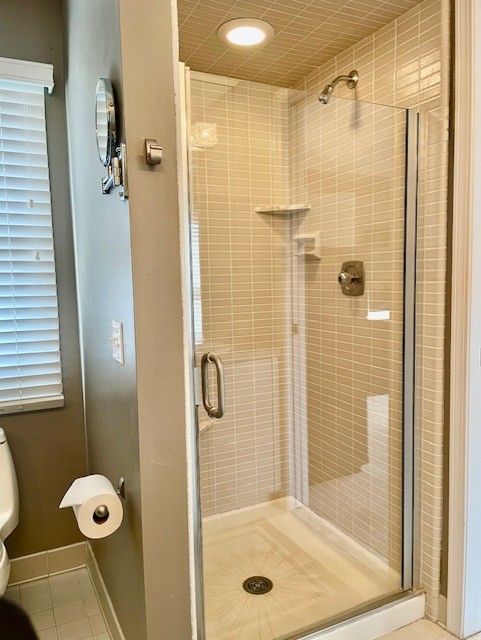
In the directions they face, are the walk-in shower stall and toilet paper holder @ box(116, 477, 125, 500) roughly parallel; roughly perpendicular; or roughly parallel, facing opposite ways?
roughly perpendicular

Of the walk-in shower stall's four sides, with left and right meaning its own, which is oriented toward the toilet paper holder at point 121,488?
right

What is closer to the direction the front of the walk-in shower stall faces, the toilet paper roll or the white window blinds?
the toilet paper roll

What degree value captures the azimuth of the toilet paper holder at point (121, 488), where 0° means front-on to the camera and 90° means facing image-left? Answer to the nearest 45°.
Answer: approximately 90°

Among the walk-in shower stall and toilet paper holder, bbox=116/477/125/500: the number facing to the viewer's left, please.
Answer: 1

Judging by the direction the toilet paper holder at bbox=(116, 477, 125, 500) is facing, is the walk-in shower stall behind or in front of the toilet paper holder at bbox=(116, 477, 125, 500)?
behind

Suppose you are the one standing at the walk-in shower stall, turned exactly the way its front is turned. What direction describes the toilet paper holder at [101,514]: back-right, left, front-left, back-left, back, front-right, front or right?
right

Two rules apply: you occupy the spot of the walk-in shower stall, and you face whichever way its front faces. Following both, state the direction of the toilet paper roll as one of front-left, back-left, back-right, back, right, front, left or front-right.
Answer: right

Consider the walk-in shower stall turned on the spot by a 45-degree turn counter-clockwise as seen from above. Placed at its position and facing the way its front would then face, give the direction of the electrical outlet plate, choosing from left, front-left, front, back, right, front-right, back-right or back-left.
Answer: back-right

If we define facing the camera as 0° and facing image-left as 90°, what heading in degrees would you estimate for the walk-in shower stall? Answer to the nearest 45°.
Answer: approximately 315°

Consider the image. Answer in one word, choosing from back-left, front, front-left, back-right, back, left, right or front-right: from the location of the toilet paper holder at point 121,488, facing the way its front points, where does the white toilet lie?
front-right

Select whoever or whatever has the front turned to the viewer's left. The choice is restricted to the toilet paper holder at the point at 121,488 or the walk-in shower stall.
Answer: the toilet paper holder
